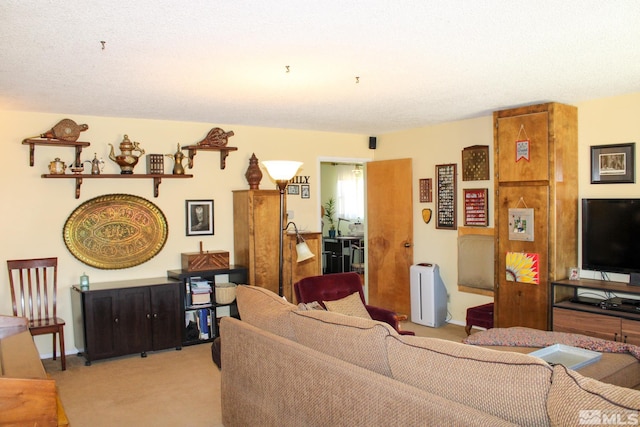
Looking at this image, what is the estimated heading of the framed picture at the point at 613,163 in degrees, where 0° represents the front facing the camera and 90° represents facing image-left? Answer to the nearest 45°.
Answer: approximately 45°

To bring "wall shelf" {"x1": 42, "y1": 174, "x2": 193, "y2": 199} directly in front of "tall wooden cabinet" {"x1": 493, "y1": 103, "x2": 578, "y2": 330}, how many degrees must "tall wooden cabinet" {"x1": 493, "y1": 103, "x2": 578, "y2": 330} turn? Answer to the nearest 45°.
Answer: approximately 45° to its right

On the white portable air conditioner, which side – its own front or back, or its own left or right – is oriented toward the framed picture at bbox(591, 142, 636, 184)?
left

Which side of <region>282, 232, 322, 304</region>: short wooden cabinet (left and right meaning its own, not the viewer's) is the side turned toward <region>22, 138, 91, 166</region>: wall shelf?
right

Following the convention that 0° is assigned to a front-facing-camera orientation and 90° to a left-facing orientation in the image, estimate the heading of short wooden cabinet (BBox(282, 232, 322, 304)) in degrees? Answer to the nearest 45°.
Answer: approximately 315°

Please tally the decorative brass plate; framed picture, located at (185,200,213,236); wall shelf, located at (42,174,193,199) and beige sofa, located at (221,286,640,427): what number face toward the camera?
3

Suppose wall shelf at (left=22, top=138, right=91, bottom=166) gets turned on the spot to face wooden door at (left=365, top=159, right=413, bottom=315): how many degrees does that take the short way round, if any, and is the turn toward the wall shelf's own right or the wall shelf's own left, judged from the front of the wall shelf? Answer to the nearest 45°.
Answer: approximately 90° to the wall shelf's own left

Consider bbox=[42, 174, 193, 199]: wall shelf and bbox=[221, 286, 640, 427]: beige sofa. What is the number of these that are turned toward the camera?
1

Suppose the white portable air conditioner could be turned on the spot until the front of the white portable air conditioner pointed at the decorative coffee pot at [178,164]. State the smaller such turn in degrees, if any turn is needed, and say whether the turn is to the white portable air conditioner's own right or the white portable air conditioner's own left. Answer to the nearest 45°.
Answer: approximately 45° to the white portable air conditioner's own right
